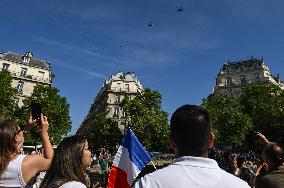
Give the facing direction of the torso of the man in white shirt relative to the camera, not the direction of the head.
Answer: away from the camera

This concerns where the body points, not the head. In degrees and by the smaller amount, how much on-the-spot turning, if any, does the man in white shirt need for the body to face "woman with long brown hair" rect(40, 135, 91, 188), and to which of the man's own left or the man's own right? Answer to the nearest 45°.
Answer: approximately 45° to the man's own left

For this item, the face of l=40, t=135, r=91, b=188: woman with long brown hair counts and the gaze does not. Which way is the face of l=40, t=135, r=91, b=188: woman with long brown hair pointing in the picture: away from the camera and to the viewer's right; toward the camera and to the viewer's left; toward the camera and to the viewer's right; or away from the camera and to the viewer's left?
away from the camera and to the viewer's right

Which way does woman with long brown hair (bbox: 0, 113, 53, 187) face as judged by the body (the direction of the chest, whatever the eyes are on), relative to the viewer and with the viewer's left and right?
facing away from the viewer and to the right of the viewer

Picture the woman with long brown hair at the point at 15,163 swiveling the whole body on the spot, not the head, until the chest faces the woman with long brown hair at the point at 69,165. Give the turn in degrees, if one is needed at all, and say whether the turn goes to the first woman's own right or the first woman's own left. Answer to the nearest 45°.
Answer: approximately 90° to the first woman's own right

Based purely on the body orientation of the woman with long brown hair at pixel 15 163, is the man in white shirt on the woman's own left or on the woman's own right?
on the woman's own right

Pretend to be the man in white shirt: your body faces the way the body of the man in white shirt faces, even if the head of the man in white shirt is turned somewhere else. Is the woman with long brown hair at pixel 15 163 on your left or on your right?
on your left
